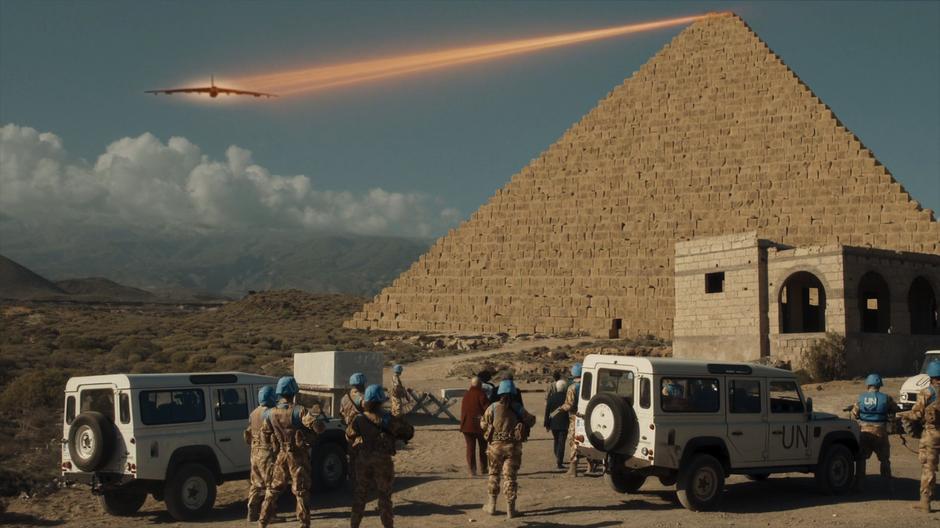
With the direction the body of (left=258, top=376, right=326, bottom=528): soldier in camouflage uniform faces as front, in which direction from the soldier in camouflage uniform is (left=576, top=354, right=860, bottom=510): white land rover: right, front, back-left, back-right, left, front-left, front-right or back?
right

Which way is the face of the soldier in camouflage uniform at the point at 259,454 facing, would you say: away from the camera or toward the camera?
away from the camera

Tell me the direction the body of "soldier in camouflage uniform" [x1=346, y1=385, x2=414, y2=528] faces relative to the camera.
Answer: away from the camera

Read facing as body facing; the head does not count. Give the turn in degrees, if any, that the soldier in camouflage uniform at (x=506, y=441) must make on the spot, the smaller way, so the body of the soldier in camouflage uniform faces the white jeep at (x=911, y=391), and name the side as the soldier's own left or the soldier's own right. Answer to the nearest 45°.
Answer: approximately 45° to the soldier's own right

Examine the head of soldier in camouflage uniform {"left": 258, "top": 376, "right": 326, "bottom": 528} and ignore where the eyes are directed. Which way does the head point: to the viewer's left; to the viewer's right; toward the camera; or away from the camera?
away from the camera

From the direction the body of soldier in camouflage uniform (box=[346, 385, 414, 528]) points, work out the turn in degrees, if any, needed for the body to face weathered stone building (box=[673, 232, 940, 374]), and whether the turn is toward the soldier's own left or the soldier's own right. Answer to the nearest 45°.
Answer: approximately 45° to the soldier's own right

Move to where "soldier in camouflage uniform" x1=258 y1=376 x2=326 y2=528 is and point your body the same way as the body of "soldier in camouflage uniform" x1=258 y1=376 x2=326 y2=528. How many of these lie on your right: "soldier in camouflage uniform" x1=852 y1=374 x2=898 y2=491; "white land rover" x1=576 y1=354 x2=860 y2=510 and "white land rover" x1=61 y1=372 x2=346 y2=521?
2

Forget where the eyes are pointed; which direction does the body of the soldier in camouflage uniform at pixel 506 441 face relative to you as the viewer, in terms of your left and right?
facing away from the viewer

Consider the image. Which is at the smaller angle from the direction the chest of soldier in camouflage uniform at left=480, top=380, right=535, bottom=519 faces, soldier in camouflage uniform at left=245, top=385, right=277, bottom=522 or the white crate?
the white crate

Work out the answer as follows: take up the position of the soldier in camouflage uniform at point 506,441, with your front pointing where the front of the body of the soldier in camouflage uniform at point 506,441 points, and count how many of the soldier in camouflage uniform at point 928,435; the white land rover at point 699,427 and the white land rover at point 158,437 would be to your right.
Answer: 2

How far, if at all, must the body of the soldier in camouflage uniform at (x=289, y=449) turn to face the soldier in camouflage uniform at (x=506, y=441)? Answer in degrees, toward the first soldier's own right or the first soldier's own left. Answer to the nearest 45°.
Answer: approximately 90° to the first soldier's own right

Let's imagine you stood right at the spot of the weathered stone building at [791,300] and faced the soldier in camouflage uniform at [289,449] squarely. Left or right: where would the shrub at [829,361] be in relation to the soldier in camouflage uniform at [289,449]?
left
